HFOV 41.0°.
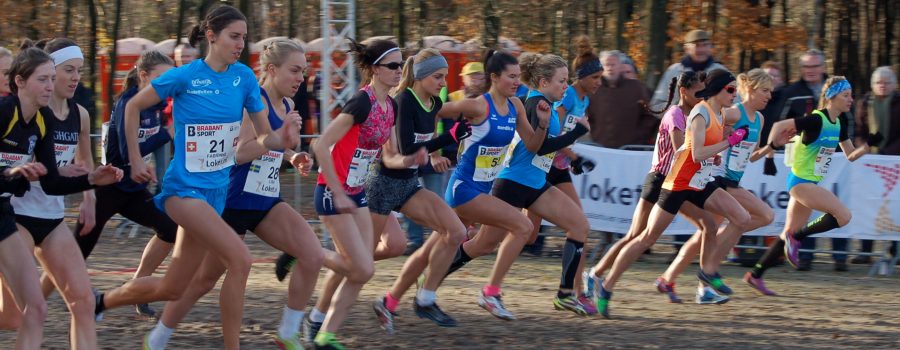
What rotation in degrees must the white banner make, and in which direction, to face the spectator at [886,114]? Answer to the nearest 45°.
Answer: approximately 135° to its left

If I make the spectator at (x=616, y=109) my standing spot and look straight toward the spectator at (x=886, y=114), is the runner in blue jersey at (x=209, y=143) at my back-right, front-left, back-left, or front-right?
back-right

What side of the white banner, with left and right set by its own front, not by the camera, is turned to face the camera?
front

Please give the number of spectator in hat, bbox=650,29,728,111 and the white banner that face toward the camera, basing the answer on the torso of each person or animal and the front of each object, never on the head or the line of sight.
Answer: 2

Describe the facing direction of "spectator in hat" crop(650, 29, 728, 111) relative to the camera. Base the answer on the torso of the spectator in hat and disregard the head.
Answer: toward the camera

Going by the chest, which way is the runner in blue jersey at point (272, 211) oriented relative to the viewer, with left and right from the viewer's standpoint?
facing the viewer and to the right of the viewer

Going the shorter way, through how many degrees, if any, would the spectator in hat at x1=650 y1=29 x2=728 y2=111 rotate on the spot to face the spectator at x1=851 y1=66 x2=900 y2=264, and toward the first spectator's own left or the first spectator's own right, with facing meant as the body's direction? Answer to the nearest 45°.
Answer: approximately 90° to the first spectator's own left

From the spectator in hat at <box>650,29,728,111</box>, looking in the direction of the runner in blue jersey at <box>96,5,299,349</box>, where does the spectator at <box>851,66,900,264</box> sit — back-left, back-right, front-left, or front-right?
back-left

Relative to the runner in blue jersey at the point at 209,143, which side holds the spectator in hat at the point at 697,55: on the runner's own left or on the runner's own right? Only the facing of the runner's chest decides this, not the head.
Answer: on the runner's own left

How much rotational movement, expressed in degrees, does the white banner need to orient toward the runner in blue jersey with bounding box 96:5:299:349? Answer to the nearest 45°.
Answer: approximately 45° to its right
